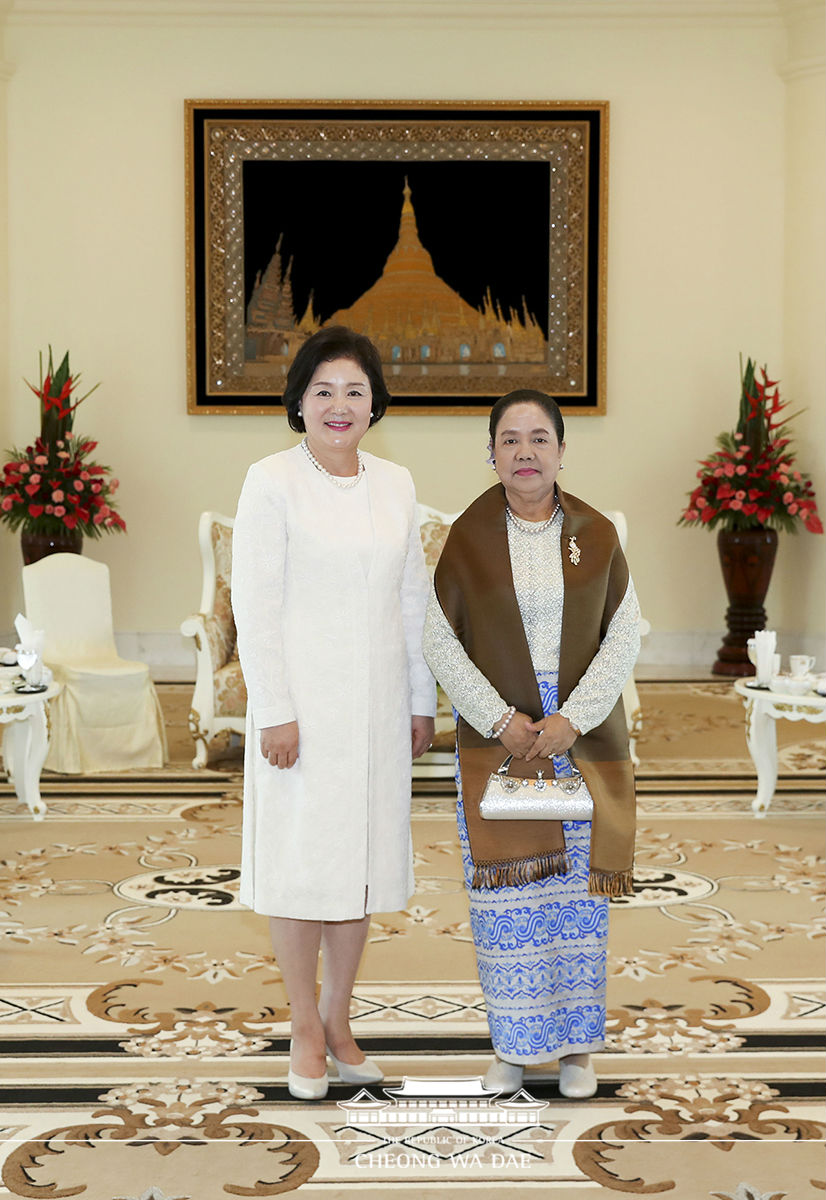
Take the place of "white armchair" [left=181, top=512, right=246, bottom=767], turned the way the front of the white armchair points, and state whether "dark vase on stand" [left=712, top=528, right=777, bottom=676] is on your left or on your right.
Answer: on your left

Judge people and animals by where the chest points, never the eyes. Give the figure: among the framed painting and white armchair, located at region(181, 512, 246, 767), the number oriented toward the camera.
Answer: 2

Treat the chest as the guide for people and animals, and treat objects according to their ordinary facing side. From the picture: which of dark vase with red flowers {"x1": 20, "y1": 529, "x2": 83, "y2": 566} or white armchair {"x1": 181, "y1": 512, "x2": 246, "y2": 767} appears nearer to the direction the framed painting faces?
the white armchair

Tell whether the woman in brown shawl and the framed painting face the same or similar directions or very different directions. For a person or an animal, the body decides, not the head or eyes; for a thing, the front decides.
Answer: same or similar directions

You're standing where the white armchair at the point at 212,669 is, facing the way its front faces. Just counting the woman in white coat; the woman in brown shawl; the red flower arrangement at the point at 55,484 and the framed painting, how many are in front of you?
2

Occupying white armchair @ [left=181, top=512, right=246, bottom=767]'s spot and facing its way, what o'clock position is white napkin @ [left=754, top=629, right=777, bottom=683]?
The white napkin is roughly at 10 o'clock from the white armchair.

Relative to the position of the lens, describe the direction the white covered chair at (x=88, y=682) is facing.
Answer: facing the viewer and to the right of the viewer

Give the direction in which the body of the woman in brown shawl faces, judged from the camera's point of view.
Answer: toward the camera

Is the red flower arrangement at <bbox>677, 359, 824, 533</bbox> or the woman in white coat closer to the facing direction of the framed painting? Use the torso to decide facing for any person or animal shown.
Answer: the woman in white coat

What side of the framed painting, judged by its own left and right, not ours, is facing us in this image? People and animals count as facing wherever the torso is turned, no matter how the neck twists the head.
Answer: front

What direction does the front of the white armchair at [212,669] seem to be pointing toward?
toward the camera

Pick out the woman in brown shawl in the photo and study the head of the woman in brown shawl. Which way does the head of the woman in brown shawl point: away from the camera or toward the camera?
toward the camera

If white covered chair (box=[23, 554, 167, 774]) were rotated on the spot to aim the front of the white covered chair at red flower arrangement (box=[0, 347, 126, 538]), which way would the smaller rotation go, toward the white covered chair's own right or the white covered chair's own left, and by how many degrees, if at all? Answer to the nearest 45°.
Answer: approximately 135° to the white covered chair's own left

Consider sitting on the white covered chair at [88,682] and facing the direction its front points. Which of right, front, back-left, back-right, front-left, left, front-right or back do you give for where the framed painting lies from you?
left

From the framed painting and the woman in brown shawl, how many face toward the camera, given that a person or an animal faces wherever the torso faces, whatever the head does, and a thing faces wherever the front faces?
2
